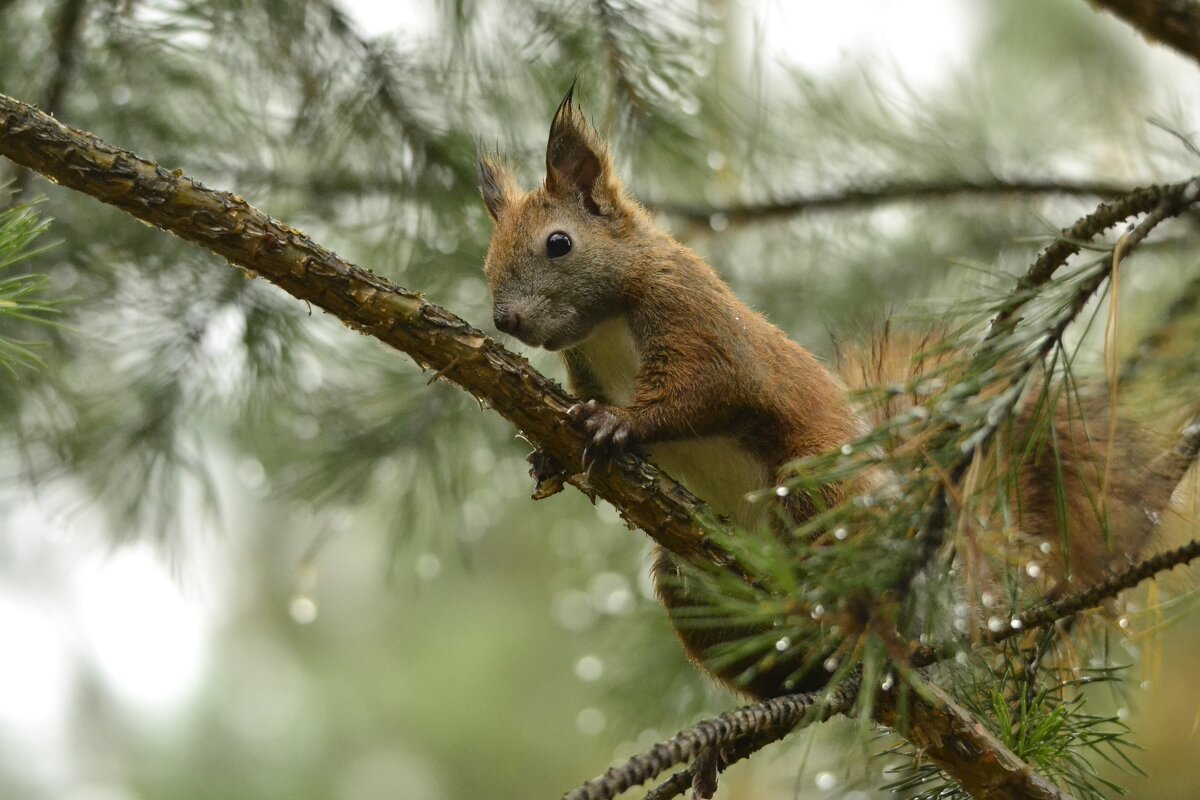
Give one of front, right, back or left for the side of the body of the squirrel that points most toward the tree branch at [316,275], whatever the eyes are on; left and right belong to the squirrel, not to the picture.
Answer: front

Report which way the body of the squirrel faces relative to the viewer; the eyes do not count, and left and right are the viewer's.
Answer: facing the viewer and to the left of the viewer

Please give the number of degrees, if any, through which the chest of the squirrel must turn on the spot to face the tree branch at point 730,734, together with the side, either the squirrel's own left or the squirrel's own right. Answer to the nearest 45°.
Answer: approximately 45° to the squirrel's own left

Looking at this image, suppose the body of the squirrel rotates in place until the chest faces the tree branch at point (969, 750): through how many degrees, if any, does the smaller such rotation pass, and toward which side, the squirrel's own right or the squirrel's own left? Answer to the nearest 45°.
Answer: approximately 90° to the squirrel's own left

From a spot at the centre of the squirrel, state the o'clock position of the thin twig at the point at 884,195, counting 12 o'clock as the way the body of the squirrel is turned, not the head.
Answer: The thin twig is roughly at 5 o'clock from the squirrel.
